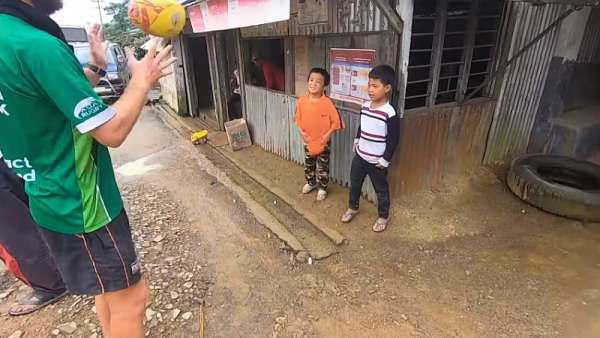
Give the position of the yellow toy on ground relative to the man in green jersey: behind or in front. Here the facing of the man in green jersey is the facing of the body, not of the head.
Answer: in front

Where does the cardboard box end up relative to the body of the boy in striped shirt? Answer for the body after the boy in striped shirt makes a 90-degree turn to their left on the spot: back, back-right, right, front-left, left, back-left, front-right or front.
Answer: back

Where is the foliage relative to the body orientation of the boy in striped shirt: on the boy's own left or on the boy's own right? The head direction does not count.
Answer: on the boy's own right

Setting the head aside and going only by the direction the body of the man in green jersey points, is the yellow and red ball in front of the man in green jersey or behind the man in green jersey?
in front

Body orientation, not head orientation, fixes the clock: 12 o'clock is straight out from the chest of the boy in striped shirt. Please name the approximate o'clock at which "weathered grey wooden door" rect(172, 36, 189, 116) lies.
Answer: The weathered grey wooden door is roughly at 3 o'clock from the boy in striped shirt.

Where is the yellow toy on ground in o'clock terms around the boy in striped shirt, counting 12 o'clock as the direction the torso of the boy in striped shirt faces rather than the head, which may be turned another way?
The yellow toy on ground is roughly at 3 o'clock from the boy in striped shirt.

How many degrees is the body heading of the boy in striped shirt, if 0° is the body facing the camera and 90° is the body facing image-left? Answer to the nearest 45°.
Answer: approximately 45°

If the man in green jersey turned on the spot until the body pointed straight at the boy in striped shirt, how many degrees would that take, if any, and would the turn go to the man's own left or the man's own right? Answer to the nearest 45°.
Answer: approximately 45° to the man's own right

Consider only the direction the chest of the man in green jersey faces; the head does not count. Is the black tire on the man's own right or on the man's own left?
on the man's own right

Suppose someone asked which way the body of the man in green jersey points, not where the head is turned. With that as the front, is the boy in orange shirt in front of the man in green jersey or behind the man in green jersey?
in front

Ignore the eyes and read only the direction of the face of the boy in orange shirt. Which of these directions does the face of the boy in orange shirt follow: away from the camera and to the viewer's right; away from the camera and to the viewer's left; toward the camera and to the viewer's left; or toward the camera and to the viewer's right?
toward the camera and to the viewer's left

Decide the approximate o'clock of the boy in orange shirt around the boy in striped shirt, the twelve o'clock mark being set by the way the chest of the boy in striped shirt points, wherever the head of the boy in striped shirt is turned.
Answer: The boy in orange shirt is roughly at 3 o'clock from the boy in striped shirt.

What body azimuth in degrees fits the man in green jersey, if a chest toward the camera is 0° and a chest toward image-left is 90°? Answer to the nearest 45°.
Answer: approximately 225°
